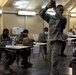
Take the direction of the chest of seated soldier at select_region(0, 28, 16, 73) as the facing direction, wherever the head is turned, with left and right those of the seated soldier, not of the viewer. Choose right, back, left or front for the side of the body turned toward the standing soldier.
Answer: front

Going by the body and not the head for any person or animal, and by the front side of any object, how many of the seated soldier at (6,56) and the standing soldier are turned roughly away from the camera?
0

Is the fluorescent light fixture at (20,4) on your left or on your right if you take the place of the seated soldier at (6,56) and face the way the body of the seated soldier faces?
on your left

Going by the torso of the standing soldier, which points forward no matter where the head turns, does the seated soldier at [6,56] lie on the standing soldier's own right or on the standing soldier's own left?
on the standing soldier's own right

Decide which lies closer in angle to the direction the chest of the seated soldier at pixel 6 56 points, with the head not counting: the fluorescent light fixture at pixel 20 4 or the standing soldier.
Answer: the standing soldier

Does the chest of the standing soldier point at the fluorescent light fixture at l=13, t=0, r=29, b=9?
no

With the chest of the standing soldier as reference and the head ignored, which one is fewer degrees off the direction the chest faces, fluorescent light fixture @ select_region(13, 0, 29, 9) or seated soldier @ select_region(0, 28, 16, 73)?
the seated soldier
